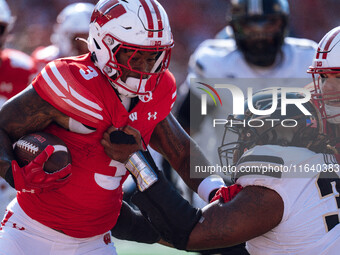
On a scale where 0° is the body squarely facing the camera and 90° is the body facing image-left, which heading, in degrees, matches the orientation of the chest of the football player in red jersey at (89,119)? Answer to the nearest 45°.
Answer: approximately 315°

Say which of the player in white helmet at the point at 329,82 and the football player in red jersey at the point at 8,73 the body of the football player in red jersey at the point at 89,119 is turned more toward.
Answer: the player in white helmet

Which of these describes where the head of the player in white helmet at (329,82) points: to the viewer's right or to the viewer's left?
to the viewer's left

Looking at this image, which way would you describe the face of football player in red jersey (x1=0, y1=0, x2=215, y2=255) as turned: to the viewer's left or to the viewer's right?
to the viewer's right

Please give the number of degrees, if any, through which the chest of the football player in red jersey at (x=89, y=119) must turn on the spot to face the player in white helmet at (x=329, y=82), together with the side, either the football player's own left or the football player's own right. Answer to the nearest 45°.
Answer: approximately 45° to the football player's own left

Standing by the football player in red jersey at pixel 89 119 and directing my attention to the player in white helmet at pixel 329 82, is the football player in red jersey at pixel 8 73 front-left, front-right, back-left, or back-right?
back-left

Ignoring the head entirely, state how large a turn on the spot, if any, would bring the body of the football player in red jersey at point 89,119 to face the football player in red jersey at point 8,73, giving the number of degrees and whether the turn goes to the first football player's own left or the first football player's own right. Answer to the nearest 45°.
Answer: approximately 135° to the first football player's own left
